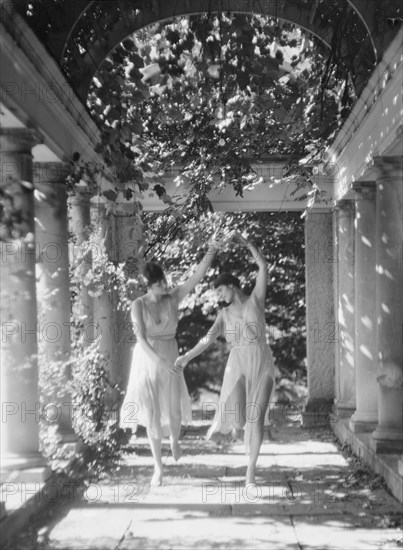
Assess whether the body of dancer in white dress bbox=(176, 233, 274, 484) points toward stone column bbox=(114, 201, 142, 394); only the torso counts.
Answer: no

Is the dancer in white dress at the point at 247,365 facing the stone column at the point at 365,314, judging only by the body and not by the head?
no

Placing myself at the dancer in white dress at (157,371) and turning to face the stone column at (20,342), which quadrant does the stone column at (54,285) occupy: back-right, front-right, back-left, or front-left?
front-right

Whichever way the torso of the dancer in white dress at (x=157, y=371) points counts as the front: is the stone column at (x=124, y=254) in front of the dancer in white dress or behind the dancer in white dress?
behind

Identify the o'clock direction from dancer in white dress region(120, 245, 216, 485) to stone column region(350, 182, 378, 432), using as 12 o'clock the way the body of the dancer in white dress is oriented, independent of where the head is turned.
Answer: The stone column is roughly at 8 o'clock from the dancer in white dress.

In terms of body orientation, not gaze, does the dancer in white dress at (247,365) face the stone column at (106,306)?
no

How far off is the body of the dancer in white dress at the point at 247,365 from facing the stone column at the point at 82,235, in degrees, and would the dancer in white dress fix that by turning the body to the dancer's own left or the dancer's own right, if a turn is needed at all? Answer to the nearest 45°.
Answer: approximately 90° to the dancer's own right

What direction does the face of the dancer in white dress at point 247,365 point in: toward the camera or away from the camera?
toward the camera

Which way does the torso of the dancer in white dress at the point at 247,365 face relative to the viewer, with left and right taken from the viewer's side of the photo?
facing the viewer and to the left of the viewer

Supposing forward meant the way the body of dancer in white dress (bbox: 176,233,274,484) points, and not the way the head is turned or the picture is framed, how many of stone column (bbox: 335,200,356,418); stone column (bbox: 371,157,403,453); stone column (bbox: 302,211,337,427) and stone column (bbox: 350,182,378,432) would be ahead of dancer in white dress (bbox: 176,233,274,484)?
0

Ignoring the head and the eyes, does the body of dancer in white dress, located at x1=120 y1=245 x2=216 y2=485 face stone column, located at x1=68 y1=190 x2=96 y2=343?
no

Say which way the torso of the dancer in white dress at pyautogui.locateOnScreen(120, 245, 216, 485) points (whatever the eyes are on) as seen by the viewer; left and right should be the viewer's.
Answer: facing the viewer

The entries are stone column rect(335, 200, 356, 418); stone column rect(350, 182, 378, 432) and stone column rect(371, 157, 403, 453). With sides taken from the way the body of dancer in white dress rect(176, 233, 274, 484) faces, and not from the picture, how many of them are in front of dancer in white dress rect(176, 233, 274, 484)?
0
